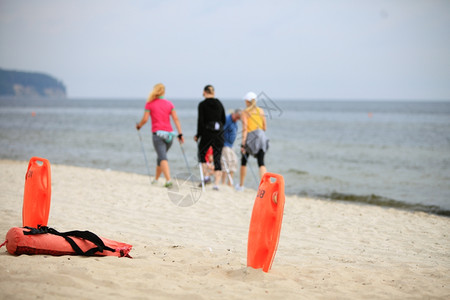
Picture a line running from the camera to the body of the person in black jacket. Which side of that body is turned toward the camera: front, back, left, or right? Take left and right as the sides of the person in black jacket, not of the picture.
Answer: back

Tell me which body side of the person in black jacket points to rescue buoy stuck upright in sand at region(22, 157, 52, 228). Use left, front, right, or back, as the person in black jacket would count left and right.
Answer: back

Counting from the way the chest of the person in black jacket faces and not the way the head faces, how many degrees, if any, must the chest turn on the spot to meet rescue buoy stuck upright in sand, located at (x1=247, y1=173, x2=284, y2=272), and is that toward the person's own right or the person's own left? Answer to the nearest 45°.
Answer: approximately 180°

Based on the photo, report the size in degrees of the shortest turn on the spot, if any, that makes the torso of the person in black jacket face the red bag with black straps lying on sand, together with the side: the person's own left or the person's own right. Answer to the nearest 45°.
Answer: approximately 180°

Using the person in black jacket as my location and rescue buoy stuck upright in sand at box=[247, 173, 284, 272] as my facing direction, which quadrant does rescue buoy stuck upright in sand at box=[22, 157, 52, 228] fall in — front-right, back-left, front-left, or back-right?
front-right
